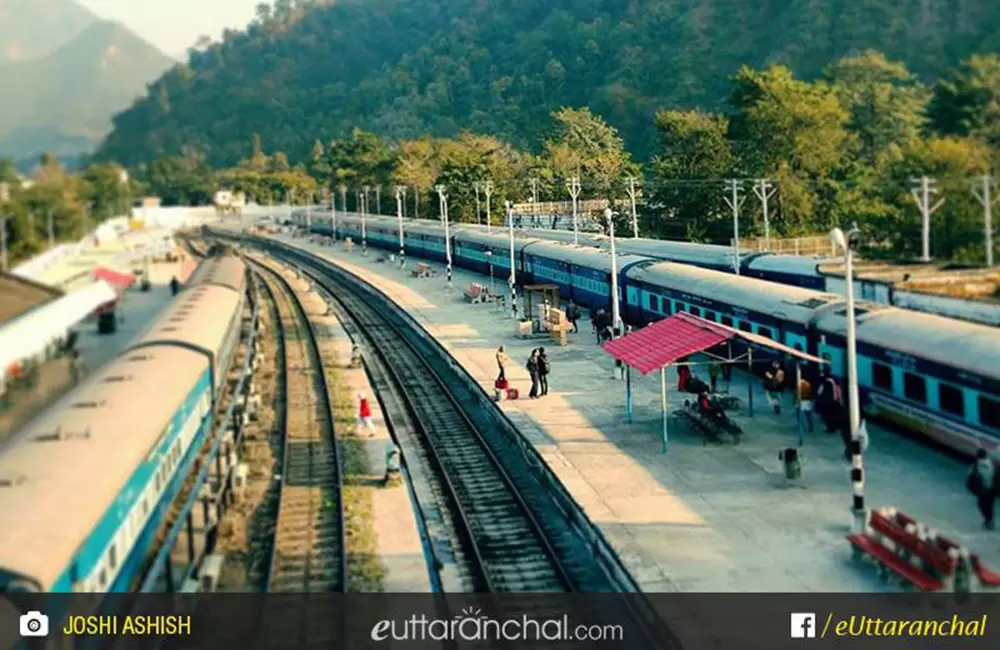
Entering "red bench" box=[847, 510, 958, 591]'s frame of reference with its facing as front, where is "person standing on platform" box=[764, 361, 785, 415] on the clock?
The person standing on platform is roughly at 4 o'clock from the red bench.

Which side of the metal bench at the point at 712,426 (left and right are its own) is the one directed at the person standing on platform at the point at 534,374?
right

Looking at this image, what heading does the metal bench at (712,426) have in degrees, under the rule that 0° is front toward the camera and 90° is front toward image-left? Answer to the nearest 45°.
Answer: approximately 45°

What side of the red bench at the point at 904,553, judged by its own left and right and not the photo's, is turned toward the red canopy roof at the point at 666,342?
right

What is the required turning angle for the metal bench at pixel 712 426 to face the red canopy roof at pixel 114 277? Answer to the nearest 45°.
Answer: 0° — it already faces it

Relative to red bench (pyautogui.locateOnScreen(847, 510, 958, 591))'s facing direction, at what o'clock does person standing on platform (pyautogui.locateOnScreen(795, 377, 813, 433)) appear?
The person standing on platform is roughly at 4 o'clock from the red bench.

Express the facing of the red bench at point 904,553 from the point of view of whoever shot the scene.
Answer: facing the viewer and to the left of the viewer

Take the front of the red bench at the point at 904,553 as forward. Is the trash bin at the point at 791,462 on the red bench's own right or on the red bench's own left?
on the red bench's own right

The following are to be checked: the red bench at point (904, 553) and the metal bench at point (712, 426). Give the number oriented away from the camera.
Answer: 0
